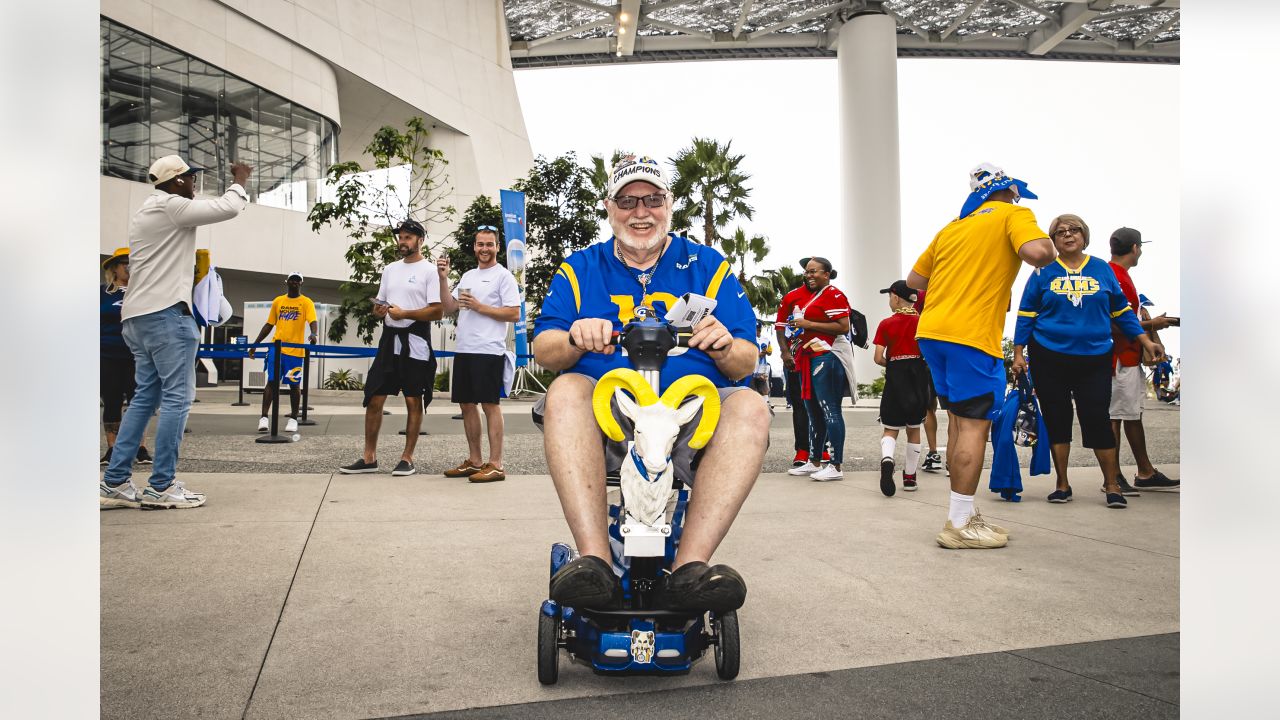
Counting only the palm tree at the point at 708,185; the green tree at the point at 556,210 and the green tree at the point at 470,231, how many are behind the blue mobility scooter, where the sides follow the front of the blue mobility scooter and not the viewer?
3

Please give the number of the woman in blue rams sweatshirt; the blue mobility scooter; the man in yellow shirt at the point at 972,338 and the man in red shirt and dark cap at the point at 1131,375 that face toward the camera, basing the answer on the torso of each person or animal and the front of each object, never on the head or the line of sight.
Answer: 2

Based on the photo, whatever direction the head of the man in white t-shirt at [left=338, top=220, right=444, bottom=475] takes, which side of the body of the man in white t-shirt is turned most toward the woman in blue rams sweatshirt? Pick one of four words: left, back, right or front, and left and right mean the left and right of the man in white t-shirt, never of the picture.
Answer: left

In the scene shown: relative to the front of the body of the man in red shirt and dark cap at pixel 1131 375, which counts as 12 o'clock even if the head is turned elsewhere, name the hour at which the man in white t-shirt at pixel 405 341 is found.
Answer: The man in white t-shirt is roughly at 5 o'clock from the man in red shirt and dark cap.

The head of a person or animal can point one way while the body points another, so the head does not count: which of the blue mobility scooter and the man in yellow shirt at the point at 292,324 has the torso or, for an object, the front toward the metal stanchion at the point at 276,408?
the man in yellow shirt

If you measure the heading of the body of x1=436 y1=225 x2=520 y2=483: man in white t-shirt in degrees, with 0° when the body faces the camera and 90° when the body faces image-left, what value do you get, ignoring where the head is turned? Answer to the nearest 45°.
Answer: approximately 45°

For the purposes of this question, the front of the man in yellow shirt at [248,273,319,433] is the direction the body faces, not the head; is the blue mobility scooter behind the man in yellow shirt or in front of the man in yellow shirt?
in front

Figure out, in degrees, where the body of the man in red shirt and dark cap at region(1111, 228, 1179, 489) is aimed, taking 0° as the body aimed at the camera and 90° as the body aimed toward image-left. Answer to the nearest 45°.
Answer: approximately 270°

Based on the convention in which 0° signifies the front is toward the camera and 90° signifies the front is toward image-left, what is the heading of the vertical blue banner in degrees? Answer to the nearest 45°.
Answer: approximately 0°
